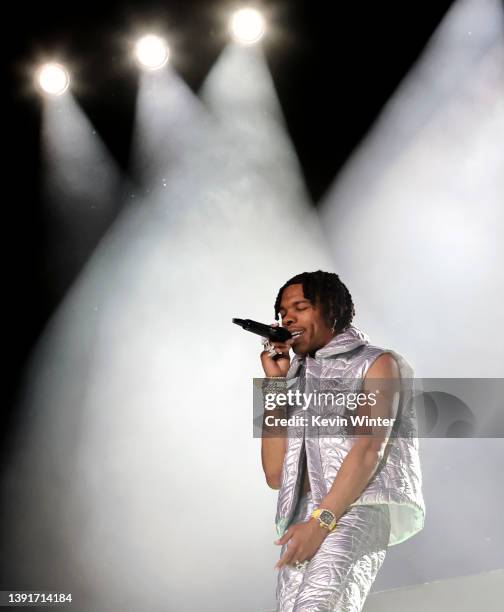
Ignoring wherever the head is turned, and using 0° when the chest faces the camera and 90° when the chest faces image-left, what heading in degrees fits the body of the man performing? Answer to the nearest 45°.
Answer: approximately 45°

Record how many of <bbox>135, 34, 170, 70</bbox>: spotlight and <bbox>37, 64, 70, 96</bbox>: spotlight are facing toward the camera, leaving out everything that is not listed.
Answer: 2

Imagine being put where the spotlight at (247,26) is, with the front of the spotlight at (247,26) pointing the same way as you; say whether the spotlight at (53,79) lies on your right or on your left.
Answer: on your right

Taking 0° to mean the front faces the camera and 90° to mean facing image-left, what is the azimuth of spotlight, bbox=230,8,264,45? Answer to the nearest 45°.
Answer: approximately 0°

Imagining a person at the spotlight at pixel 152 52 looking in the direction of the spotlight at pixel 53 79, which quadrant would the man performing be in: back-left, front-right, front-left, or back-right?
back-left

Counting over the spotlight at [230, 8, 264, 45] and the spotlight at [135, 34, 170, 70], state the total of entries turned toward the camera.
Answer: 2
